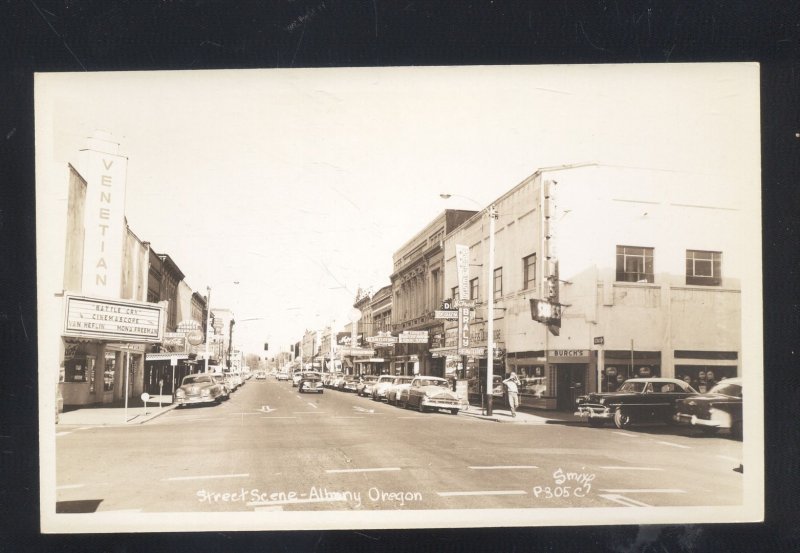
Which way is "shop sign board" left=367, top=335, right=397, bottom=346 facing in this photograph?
toward the camera

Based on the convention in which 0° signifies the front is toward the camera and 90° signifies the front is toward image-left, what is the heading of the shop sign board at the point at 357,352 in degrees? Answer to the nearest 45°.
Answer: approximately 0°

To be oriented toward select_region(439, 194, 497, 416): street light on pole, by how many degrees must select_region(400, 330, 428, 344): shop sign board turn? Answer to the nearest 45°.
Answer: approximately 45° to its left

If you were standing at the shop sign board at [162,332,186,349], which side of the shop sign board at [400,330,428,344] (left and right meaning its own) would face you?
right

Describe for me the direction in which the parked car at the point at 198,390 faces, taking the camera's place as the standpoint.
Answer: facing the viewer and to the left of the viewer

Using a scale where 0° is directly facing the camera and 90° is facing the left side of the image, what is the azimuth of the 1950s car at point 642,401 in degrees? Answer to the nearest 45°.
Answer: approximately 45°
